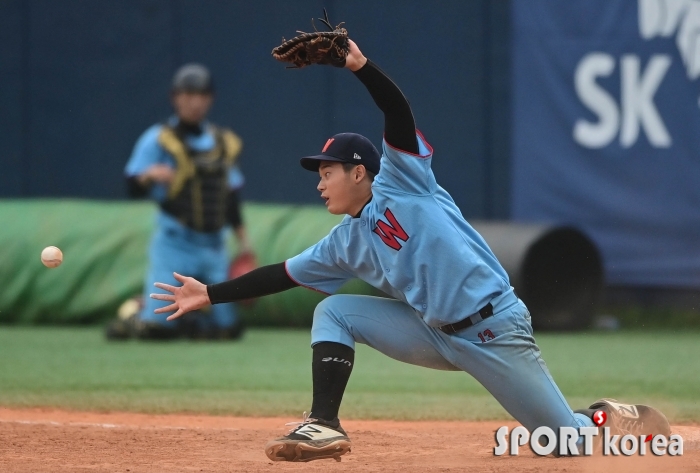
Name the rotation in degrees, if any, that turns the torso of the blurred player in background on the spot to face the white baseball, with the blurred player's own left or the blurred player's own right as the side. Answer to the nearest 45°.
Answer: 0° — they already face it

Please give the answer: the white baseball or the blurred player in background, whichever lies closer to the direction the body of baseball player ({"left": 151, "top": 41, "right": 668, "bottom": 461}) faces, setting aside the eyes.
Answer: the white baseball

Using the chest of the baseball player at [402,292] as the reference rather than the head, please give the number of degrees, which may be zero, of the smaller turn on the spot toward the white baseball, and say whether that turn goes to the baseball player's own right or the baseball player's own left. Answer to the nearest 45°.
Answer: approximately 90° to the baseball player's own right

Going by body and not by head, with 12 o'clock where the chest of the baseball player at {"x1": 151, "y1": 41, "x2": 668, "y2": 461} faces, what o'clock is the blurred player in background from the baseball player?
The blurred player in background is roughly at 4 o'clock from the baseball player.

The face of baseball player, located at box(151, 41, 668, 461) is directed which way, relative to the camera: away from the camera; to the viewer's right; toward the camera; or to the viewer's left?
to the viewer's left

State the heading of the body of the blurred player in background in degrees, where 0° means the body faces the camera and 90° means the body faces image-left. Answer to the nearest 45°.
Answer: approximately 0°
